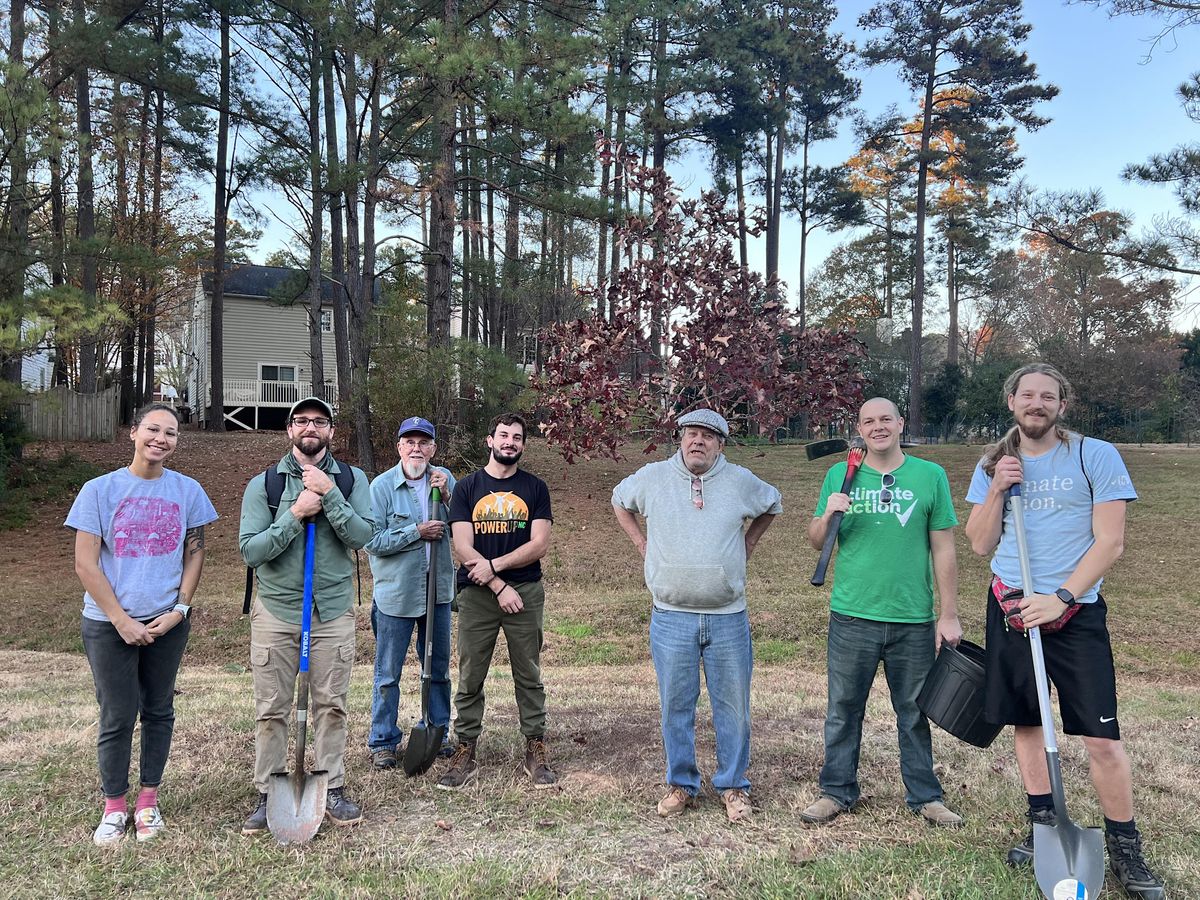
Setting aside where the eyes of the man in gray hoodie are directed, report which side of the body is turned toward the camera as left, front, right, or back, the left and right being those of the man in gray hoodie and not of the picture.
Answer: front

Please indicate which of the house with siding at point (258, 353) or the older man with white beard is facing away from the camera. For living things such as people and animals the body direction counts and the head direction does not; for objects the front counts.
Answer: the house with siding

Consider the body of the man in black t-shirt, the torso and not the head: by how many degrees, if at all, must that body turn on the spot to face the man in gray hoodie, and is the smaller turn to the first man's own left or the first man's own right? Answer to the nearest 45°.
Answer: approximately 45° to the first man's own left

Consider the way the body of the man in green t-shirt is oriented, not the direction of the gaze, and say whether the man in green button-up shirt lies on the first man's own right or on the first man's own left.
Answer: on the first man's own right

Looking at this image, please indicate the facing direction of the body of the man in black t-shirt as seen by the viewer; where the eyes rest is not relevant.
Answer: toward the camera

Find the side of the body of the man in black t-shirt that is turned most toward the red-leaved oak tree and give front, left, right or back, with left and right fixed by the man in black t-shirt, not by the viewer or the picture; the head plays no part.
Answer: back

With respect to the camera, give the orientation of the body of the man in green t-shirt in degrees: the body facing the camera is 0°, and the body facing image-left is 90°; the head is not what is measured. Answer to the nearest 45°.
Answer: approximately 0°

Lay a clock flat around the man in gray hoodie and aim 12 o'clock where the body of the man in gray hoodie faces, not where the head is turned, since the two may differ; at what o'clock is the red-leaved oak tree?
The red-leaved oak tree is roughly at 6 o'clock from the man in gray hoodie.

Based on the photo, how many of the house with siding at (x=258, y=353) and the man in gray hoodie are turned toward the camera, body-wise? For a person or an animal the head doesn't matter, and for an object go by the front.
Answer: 1
